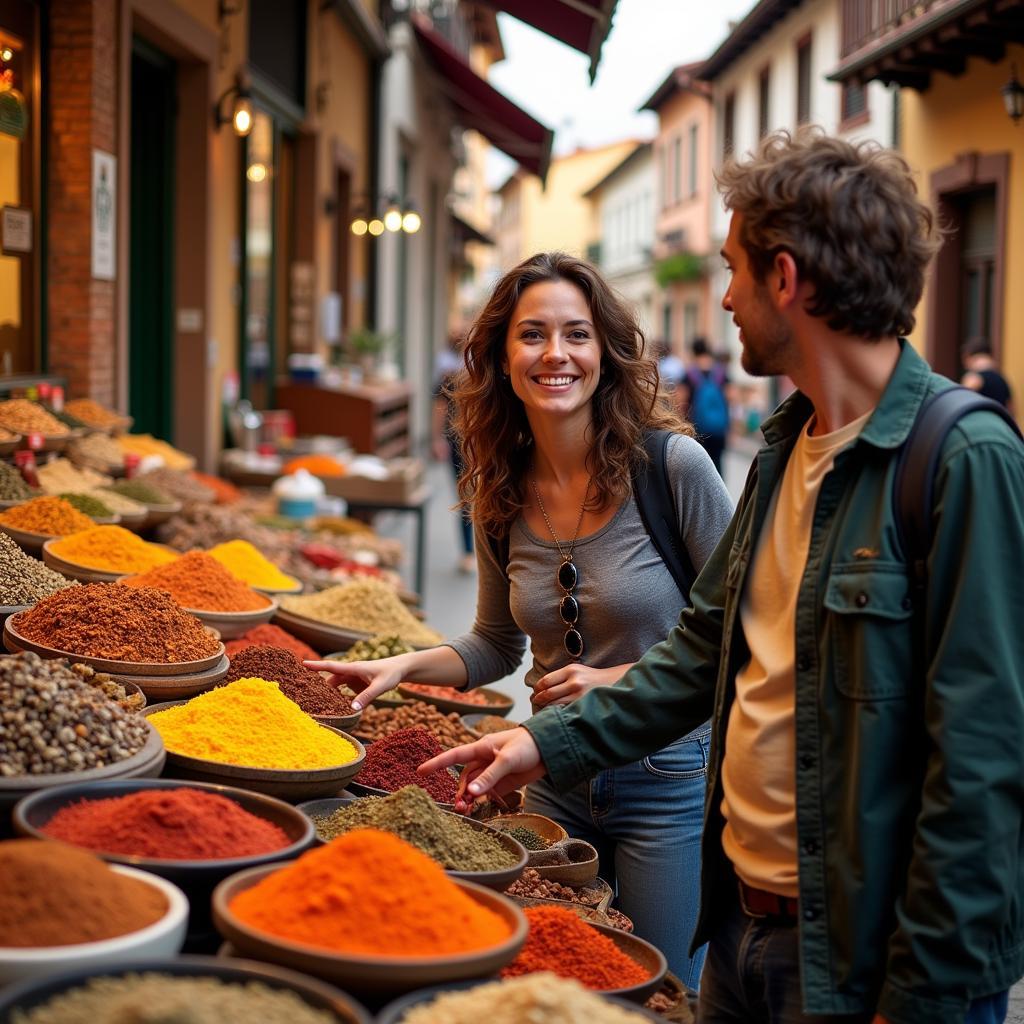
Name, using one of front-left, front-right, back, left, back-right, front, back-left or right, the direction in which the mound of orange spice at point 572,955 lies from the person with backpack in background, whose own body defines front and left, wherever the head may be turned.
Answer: back

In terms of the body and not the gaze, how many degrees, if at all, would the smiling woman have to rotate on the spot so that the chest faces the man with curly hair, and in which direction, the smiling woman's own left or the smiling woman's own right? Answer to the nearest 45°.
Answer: approximately 45° to the smiling woman's own left

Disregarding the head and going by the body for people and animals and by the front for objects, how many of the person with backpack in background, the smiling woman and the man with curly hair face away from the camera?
1

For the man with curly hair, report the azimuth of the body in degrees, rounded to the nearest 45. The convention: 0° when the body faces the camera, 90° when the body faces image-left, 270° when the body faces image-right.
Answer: approximately 45°

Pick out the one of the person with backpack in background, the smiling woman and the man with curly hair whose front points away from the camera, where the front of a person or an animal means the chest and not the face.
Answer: the person with backpack in background

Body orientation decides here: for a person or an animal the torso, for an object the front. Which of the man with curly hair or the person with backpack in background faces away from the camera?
the person with backpack in background

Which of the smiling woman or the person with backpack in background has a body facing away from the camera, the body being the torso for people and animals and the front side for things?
the person with backpack in background

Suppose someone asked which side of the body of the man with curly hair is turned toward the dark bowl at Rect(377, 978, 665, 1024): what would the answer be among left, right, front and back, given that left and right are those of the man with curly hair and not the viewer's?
front

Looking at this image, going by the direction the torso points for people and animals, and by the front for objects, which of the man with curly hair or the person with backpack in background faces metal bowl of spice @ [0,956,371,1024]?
the man with curly hair

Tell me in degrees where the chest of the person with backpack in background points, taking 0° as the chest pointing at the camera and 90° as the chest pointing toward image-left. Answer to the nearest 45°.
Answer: approximately 180°

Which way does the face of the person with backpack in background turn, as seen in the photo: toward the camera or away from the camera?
away from the camera
